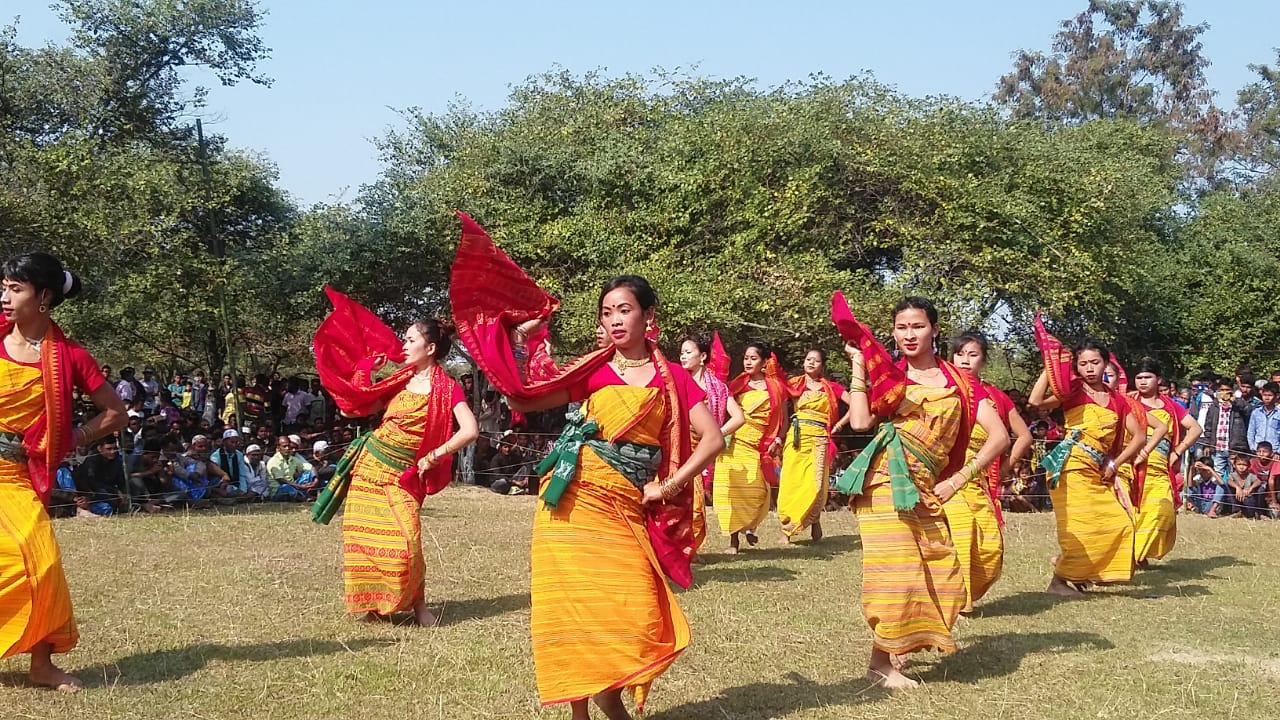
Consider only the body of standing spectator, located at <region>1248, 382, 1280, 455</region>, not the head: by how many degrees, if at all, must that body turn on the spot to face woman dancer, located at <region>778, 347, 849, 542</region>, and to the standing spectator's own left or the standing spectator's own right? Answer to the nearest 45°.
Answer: approximately 45° to the standing spectator's own right

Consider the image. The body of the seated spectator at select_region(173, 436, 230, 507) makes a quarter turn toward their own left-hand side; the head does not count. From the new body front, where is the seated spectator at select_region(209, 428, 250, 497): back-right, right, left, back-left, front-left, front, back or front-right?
front

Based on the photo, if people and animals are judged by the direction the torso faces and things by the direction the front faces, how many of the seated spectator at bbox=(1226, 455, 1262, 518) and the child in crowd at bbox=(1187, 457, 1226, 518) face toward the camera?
2

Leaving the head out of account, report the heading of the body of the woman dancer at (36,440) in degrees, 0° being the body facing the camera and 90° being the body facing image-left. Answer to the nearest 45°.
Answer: approximately 45°

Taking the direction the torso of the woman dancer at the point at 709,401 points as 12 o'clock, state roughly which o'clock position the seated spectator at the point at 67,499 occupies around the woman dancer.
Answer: The seated spectator is roughly at 2 o'clock from the woman dancer.

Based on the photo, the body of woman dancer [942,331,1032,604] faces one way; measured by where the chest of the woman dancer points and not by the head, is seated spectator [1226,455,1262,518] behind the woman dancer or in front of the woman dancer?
behind

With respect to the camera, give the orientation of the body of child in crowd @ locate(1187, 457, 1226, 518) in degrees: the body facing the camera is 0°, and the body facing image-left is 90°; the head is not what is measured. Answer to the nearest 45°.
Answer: approximately 0°

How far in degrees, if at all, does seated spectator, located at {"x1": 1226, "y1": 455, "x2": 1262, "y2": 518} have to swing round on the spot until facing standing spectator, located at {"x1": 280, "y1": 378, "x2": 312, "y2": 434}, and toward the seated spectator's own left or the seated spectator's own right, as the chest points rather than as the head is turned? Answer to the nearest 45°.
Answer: approximately 90° to the seated spectator's own right

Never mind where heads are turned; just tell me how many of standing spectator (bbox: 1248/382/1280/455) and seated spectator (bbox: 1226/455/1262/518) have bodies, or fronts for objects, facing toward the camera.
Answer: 2

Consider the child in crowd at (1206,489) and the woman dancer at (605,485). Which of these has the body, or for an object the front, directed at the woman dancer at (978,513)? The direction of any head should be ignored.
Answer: the child in crowd

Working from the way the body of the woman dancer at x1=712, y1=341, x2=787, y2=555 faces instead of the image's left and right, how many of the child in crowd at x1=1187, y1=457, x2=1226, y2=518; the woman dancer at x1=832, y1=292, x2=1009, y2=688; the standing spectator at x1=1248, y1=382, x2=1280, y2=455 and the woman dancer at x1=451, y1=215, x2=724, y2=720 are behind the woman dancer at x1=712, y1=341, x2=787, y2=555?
2

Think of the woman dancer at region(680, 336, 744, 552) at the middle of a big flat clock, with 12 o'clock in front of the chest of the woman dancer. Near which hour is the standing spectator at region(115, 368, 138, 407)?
The standing spectator is roughly at 3 o'clock from the woman dancer.
